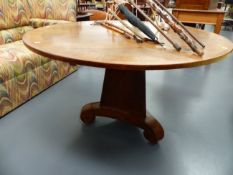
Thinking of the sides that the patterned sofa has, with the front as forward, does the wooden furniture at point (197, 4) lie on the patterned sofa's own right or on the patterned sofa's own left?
on the patterned sofa's own left

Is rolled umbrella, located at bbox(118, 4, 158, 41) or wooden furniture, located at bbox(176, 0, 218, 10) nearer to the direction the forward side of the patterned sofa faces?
the rolled umbrella

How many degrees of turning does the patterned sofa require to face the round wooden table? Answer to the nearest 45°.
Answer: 0° — it already faces it

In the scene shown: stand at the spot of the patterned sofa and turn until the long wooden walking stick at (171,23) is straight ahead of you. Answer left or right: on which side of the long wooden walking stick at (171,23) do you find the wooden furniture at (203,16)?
left

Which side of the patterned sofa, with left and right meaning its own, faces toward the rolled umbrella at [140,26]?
front

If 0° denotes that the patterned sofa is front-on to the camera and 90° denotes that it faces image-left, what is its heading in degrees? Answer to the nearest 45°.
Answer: approximately 315°

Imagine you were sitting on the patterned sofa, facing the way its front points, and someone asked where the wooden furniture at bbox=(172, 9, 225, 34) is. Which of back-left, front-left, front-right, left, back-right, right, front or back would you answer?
front-left

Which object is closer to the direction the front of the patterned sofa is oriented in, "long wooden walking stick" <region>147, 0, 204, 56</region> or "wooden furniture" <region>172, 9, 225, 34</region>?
the long wooden walking stick
